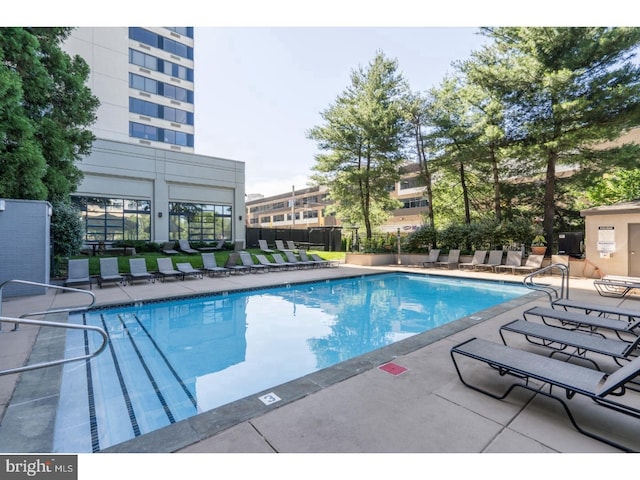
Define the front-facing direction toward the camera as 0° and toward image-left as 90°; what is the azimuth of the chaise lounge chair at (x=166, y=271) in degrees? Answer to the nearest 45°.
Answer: approximately 315°

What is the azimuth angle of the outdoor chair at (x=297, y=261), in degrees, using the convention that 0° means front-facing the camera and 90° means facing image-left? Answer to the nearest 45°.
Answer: approximately 315°

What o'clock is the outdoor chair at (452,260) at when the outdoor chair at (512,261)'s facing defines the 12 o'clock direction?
the outdoor chair at (452,260) is roughly at 2 o'clock from the outdoor chair at (512,261).

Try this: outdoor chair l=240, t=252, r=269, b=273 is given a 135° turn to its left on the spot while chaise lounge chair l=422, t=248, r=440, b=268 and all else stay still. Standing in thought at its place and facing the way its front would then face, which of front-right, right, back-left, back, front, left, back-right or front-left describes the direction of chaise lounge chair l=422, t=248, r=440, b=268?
right

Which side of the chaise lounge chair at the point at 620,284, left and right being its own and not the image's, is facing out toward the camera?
left

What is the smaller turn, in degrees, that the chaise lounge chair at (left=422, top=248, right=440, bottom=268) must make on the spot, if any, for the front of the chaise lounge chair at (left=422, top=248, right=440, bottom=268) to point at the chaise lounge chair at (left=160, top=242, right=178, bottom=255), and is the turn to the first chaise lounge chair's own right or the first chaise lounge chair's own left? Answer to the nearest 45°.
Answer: approximately 45° to the first chaise lounge chair's own right

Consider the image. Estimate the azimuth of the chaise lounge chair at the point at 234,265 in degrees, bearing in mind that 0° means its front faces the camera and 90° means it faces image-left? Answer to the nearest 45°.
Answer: approximately 315°

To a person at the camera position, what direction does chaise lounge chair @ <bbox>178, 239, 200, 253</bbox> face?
facing the viewer and to the right of the viewer

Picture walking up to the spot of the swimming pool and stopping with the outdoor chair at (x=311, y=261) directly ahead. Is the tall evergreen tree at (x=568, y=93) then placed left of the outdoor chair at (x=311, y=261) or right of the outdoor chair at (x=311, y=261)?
right

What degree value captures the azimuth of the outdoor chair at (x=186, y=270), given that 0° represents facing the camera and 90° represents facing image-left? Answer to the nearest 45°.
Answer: approximately 315°

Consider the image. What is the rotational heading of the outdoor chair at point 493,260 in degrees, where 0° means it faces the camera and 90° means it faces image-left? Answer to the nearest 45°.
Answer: approximately 45°

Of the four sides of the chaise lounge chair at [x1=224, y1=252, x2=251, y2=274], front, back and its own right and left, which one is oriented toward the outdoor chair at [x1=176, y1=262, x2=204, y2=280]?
right

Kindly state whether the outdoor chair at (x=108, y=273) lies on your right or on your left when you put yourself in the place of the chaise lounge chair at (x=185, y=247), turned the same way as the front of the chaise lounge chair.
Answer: on your right

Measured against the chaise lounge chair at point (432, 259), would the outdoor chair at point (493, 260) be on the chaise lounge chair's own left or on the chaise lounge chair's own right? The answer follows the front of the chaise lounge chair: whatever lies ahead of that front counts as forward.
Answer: on the chaise lounge chair's own left

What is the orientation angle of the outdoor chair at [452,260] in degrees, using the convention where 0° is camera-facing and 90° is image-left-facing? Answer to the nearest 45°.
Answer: approximately 45°
